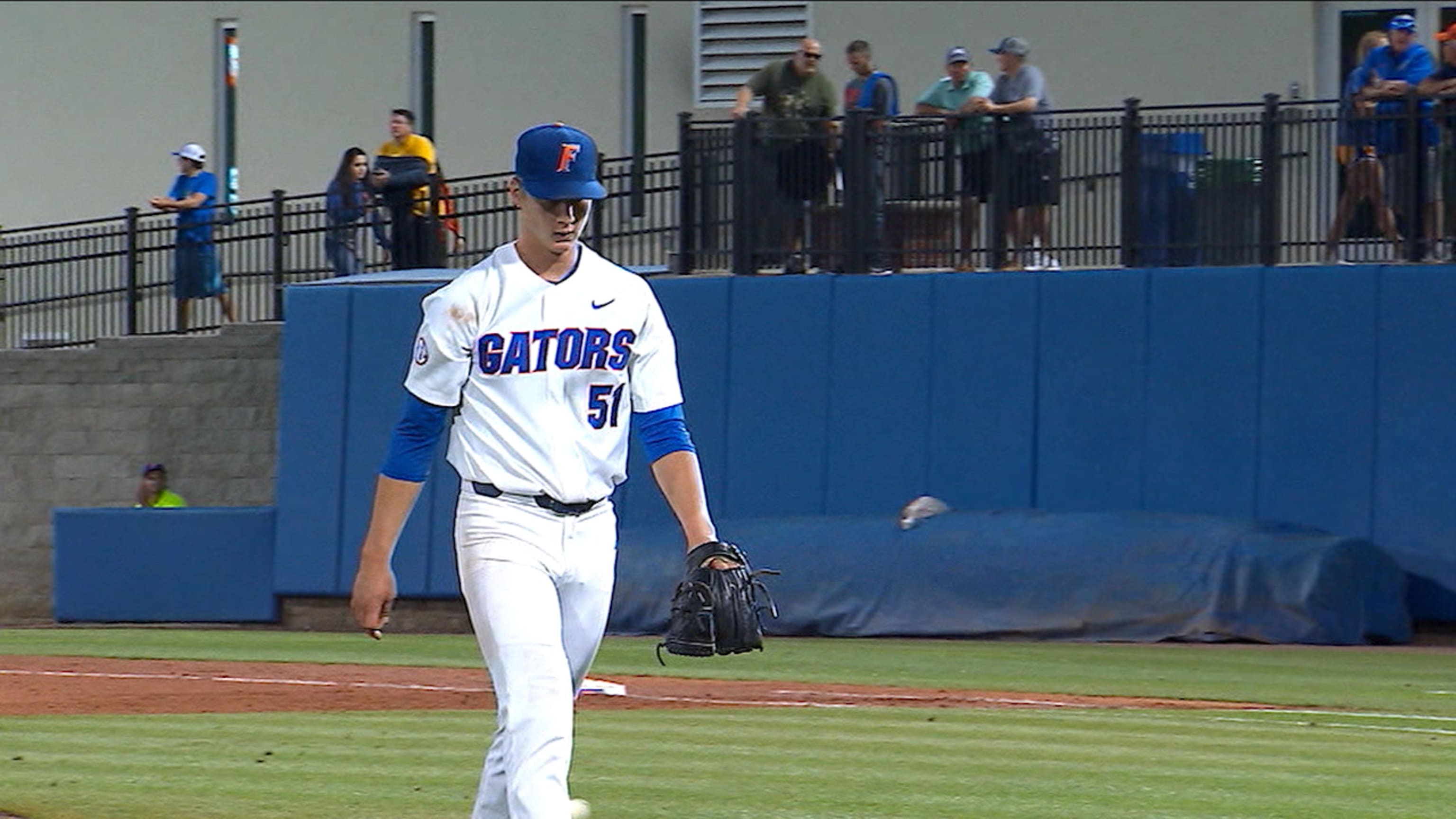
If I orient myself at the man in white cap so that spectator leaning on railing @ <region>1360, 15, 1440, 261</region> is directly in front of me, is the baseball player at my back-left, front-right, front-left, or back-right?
front-right

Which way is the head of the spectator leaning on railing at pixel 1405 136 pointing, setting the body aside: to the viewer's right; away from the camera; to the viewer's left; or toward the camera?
toward the camera

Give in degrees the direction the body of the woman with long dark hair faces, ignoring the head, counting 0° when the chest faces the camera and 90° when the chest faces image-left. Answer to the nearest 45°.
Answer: approximately 315°

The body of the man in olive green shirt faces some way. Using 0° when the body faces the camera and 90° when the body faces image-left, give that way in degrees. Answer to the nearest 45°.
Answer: approximately 0°

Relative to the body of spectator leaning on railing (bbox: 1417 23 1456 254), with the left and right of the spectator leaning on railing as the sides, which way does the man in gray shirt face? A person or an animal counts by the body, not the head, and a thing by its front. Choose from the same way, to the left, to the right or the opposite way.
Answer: the same way

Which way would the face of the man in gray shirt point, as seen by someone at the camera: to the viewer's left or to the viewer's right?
to the viewer's left

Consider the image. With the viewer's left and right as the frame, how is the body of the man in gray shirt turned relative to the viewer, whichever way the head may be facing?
facing the viewer and to the left of the viewer

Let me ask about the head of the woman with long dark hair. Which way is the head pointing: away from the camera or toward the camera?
toward the camera

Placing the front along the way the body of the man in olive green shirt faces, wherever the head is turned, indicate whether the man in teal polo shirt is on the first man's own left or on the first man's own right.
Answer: on the first man's own left

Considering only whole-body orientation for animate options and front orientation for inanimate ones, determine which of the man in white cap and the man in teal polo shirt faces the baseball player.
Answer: the man in teal polo shirt

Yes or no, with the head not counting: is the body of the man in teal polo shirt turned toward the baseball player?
yes
